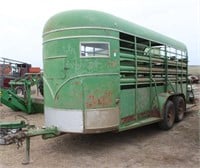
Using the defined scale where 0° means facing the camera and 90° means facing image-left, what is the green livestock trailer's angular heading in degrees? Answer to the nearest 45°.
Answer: approximately 45°
